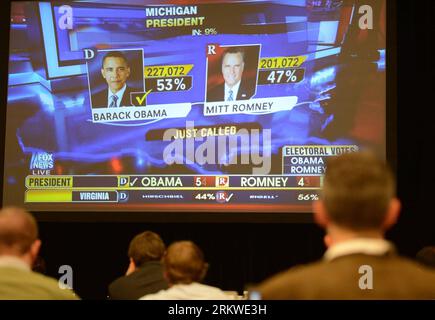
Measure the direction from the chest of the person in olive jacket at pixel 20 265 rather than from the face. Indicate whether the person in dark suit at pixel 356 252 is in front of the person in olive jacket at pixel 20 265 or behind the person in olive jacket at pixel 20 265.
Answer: behind

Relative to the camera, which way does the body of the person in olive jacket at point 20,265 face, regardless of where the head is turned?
away from the camera

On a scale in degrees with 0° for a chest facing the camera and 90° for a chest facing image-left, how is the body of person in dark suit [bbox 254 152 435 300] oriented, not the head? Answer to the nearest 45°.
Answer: approximately 180°

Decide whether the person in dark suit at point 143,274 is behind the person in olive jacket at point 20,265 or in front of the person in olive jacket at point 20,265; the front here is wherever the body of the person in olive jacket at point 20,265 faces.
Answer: in front

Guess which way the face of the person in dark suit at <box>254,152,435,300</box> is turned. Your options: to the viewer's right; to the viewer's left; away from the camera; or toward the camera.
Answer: away from the camera

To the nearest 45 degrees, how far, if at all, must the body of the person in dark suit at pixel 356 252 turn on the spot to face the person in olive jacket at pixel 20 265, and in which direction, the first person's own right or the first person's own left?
approximately 45° to the first person's own left
